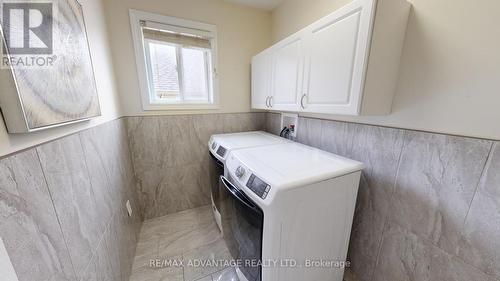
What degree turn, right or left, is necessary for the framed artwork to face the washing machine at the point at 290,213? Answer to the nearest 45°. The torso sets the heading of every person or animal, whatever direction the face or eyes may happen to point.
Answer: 0° — it already faces it

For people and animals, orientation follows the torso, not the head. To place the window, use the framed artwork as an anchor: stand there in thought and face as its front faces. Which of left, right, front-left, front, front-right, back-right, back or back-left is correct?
left

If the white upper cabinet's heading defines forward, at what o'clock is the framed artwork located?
The framed artwork is roughly at 12 o'clock from the white upper cabinet.

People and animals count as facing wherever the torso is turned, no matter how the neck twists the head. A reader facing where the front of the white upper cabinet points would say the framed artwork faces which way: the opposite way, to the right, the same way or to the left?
the opposite way

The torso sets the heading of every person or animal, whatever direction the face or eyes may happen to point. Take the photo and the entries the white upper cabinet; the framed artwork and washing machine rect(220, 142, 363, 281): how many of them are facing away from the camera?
0

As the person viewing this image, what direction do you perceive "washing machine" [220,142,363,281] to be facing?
facing the viewer and to the left of the viewer

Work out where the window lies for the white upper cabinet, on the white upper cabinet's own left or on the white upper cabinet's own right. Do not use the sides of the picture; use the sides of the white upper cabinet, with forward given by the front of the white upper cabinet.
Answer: on the white upper cabinet's own right

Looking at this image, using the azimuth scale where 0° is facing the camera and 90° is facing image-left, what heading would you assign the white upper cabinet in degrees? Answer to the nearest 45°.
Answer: approximately 45°

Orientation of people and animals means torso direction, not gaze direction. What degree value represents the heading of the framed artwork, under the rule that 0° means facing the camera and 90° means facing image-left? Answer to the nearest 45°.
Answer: approximately 315°

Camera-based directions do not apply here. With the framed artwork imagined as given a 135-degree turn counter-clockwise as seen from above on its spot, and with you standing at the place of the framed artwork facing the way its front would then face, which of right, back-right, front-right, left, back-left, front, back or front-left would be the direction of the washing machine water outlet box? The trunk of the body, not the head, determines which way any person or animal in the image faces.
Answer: right

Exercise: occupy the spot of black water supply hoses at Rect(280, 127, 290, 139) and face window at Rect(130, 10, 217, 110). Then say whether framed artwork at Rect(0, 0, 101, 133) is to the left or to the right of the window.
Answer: left

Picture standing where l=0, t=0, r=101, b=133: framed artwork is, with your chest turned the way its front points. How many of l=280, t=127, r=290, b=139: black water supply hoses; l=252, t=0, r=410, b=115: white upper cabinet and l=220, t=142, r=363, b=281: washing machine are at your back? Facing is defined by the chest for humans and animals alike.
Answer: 0

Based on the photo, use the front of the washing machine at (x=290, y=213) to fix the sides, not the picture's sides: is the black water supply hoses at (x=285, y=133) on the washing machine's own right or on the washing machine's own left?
on the washing machine's own right

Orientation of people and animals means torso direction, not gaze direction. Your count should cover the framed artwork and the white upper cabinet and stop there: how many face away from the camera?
0

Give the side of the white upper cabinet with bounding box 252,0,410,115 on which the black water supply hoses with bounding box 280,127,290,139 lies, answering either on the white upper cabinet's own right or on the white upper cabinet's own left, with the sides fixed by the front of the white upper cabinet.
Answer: on the white upper cabinet's own right

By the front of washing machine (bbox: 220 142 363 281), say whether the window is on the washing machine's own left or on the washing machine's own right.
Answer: on the washing machine's own right

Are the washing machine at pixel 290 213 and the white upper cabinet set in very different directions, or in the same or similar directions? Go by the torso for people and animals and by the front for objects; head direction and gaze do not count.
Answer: same or similar directions

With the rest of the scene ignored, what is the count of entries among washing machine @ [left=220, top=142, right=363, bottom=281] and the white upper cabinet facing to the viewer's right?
0
